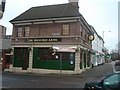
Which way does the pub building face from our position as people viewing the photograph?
facing the viewer

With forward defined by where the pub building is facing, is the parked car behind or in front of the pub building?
in front
